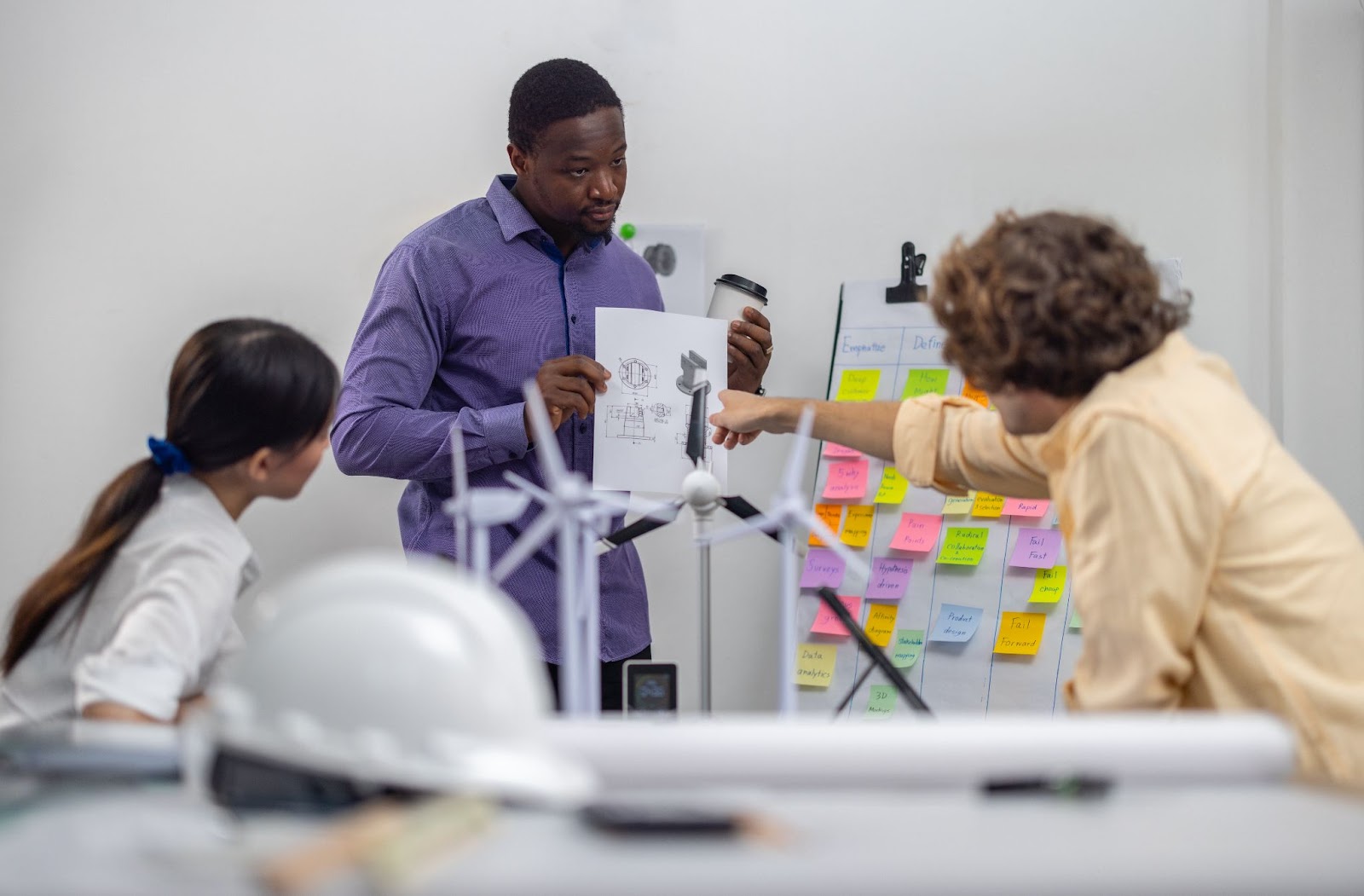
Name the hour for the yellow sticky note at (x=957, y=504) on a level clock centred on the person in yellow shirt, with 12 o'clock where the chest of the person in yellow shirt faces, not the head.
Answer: The yellow sticky note is roughly at 1 o'clock from the person in yellow shirt.

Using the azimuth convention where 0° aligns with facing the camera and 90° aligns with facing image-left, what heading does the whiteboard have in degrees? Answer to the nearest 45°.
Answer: approximately 0°

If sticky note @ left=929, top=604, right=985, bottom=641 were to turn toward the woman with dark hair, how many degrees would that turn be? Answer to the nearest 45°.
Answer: approximately 45° to its right

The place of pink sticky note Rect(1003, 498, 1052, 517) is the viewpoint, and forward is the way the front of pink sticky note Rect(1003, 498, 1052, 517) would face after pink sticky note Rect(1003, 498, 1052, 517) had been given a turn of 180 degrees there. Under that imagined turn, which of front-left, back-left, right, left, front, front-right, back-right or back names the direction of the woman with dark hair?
back-left

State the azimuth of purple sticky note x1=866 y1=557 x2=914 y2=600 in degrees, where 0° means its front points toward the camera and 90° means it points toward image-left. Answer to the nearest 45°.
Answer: approximately 0°

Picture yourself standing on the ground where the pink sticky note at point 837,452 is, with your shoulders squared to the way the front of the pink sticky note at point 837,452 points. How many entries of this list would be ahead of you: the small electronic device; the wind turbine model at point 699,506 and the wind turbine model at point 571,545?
3

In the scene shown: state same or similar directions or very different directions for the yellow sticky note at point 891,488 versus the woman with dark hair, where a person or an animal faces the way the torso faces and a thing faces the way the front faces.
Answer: very different directions

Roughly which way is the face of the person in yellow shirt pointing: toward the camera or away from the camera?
away from the camera
